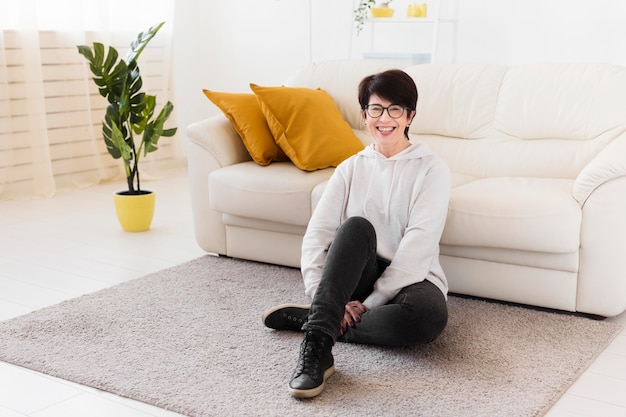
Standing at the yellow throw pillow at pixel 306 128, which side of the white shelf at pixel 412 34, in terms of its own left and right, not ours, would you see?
front

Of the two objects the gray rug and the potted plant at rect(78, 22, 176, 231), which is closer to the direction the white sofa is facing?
the gray rug

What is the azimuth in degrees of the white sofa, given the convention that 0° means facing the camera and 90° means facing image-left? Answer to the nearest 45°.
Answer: approximately 45°

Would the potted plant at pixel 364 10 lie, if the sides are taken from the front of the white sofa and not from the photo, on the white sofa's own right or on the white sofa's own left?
on the white sofa's own right

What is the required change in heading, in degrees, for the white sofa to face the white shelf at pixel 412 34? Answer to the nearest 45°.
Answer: approximately 135° to its right

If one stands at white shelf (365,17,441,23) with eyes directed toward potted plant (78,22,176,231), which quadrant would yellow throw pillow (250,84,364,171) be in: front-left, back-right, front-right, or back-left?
front-left

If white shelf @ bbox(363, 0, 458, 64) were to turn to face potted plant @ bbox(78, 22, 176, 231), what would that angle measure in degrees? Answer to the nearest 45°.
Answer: approximately 45° to its right

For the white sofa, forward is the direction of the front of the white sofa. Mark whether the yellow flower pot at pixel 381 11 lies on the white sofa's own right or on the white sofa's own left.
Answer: on the white sofa's own right

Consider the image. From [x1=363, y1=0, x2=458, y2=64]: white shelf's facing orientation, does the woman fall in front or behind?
in front

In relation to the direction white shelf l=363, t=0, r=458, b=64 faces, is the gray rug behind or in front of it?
in front

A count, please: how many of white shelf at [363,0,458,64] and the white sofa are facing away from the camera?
0

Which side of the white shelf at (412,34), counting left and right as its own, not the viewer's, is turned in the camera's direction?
front
